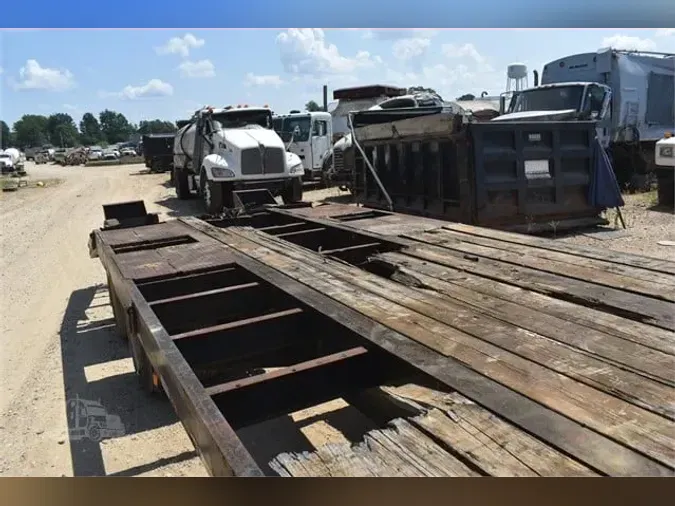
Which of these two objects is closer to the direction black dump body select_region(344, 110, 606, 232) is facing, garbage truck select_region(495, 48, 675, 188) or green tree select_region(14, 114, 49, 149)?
the green tree

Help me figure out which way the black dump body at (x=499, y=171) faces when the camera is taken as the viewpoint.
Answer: facing away from the viewer and to the left of the viewer

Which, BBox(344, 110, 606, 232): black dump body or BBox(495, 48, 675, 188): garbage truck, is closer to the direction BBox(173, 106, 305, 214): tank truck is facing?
the black dump body

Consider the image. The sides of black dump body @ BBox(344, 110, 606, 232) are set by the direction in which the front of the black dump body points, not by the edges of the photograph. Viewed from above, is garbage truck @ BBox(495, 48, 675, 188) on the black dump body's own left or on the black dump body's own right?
on the black dump body's own right

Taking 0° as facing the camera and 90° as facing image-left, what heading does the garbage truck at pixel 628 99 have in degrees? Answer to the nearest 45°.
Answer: approximately 45°

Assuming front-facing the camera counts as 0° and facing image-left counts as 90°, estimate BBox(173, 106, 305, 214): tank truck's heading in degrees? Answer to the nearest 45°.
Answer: approximately 315°

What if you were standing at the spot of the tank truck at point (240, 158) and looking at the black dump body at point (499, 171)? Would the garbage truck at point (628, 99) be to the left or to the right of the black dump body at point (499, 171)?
left

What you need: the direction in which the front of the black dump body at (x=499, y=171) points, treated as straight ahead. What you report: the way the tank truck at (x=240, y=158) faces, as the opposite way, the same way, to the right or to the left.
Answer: the opposite way
